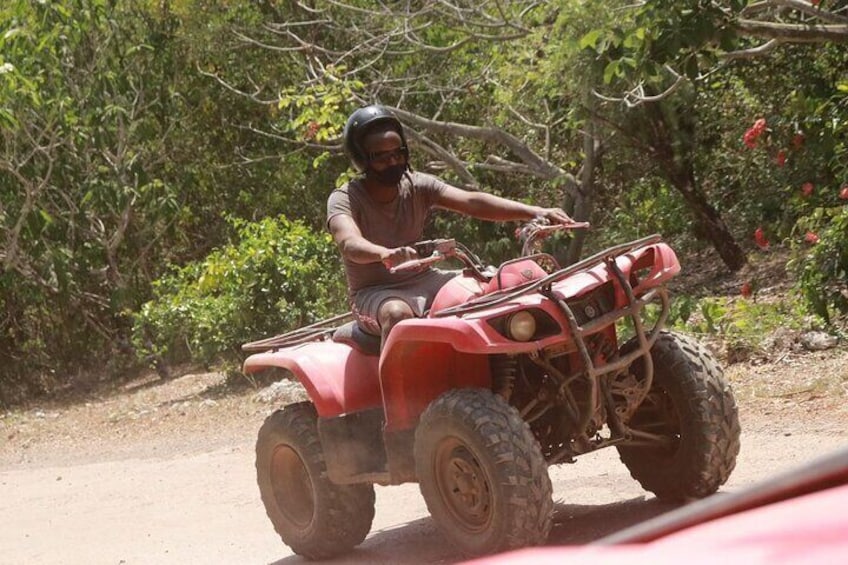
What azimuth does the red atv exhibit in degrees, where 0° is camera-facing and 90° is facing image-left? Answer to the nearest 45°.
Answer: approximately 315°

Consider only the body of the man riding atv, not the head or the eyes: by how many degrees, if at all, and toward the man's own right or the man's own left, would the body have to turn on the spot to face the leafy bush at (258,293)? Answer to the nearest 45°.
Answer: approximately 135° to the man's own left

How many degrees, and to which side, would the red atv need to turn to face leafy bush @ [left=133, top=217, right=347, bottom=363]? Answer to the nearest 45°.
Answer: approximately 135° to its left
